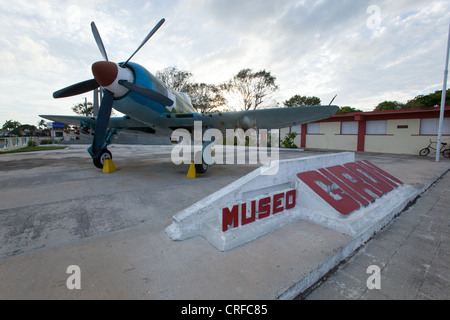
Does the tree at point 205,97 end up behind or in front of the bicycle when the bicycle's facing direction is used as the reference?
in front

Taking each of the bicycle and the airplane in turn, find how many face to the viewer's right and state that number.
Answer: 0

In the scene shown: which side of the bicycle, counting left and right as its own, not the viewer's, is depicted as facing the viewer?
left

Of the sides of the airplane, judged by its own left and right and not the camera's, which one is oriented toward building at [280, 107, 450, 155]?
back

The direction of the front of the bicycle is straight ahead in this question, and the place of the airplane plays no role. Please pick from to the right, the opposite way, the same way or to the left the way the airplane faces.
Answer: to the left

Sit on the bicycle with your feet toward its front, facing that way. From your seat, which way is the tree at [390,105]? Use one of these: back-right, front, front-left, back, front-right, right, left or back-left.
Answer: right

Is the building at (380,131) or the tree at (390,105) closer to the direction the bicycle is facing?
the building

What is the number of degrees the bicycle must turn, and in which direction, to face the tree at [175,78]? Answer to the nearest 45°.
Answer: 0° — it already faces it

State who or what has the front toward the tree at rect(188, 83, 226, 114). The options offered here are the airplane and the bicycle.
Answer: the bicycle

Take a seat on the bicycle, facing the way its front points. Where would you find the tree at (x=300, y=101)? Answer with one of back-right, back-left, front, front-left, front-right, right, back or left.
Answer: front-right

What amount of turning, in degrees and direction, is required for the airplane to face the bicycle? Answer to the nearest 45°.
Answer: approximately 135° to its left
